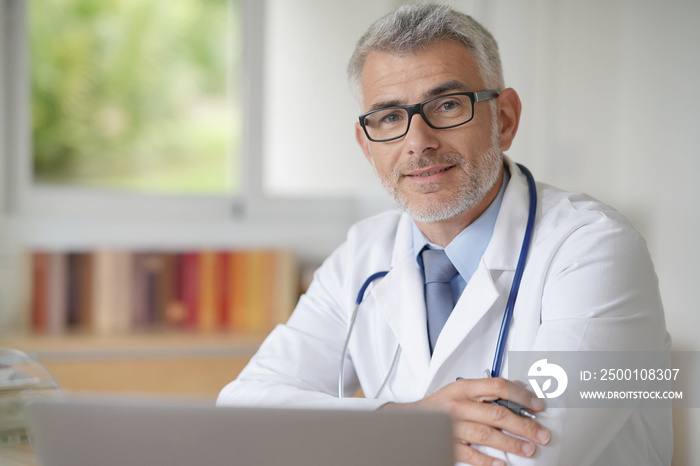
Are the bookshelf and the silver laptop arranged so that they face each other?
yes

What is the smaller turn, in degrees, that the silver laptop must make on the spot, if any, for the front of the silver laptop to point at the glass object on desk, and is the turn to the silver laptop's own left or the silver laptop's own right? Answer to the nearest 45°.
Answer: approximately 45° to the silver laptop's own left

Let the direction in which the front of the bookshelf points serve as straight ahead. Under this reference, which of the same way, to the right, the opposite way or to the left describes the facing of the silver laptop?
the opposite way

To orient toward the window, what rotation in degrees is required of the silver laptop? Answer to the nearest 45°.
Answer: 0° — it already faces it

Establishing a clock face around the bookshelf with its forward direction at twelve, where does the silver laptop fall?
The silver laptop is roughly at 12 o'clock from the bookshelf.

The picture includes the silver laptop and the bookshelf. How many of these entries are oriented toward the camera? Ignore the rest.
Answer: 1

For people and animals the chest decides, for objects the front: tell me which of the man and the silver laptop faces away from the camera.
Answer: the silver laptop

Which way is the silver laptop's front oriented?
away from the camera

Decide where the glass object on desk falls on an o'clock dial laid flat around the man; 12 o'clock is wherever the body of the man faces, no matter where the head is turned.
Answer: The glass object on desk is roughly at 1 o'clock from the man.

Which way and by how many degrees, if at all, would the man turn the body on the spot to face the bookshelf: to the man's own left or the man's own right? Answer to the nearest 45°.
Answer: approximately 90° to the man's own right

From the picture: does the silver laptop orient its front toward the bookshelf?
yes
